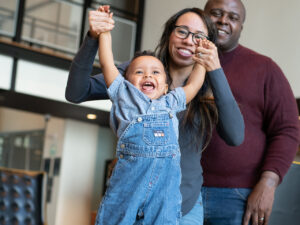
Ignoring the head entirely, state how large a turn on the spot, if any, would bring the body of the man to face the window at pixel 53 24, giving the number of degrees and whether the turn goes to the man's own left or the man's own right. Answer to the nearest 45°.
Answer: approximately 90° to the man's own right

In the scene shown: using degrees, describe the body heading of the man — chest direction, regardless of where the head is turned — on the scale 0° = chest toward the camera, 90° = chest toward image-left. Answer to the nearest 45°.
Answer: approximately 45°
